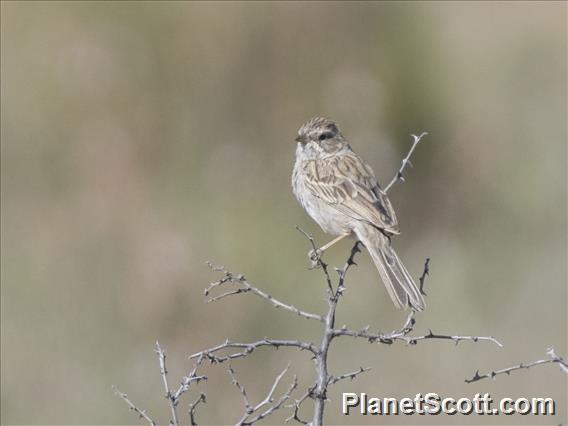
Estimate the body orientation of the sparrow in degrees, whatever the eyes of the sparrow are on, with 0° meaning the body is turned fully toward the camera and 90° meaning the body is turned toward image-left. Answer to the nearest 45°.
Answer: approximately 90°
